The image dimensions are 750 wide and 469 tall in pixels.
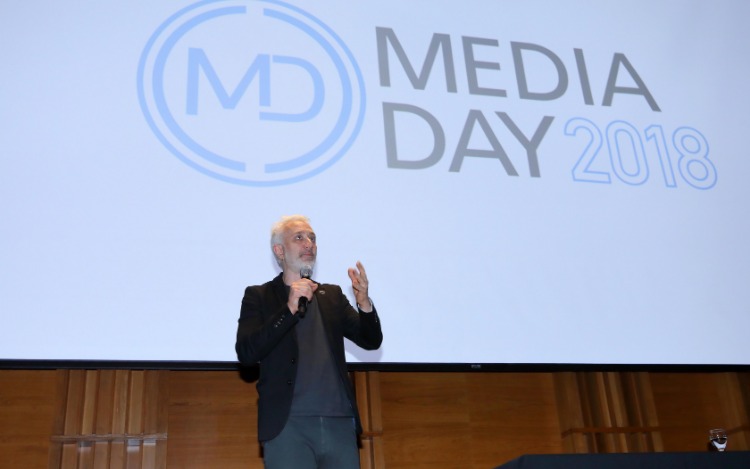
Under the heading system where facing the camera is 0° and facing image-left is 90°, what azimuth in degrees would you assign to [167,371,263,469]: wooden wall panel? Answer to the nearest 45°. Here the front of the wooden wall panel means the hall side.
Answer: approximately 0°

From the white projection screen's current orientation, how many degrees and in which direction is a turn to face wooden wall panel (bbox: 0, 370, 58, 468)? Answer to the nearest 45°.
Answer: approximately 90° to its right

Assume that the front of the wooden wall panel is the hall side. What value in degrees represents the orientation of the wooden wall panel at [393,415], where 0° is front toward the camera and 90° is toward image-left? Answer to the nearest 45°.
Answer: approximately 0°

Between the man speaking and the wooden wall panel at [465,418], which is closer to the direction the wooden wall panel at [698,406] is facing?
the man speaking

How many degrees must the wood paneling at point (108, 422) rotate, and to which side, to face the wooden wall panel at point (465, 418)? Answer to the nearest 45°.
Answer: approximately 90° to its left

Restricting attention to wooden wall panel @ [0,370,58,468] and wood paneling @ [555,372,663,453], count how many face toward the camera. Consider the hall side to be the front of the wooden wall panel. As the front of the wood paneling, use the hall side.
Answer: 2
